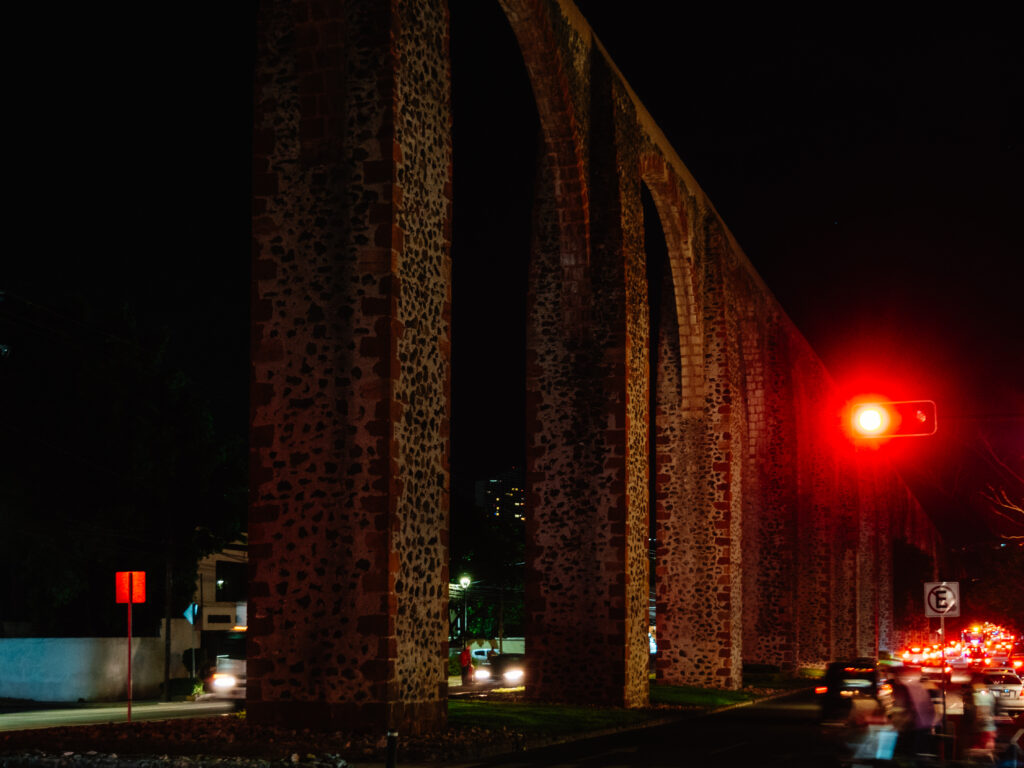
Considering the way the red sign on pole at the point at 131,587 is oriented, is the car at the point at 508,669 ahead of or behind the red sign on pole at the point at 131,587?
behind

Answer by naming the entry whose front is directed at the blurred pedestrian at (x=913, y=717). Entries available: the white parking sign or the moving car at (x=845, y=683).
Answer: the white parking sign

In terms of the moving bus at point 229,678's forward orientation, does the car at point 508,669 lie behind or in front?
behind

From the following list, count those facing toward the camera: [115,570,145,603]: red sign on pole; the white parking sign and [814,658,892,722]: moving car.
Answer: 2

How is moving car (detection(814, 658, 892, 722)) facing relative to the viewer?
away from the camera

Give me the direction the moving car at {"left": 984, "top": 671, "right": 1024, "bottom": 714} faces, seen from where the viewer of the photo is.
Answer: facing away from the viewer

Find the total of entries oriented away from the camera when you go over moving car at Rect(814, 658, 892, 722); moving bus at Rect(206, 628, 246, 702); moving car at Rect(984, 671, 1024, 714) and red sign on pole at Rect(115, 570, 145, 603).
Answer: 2
